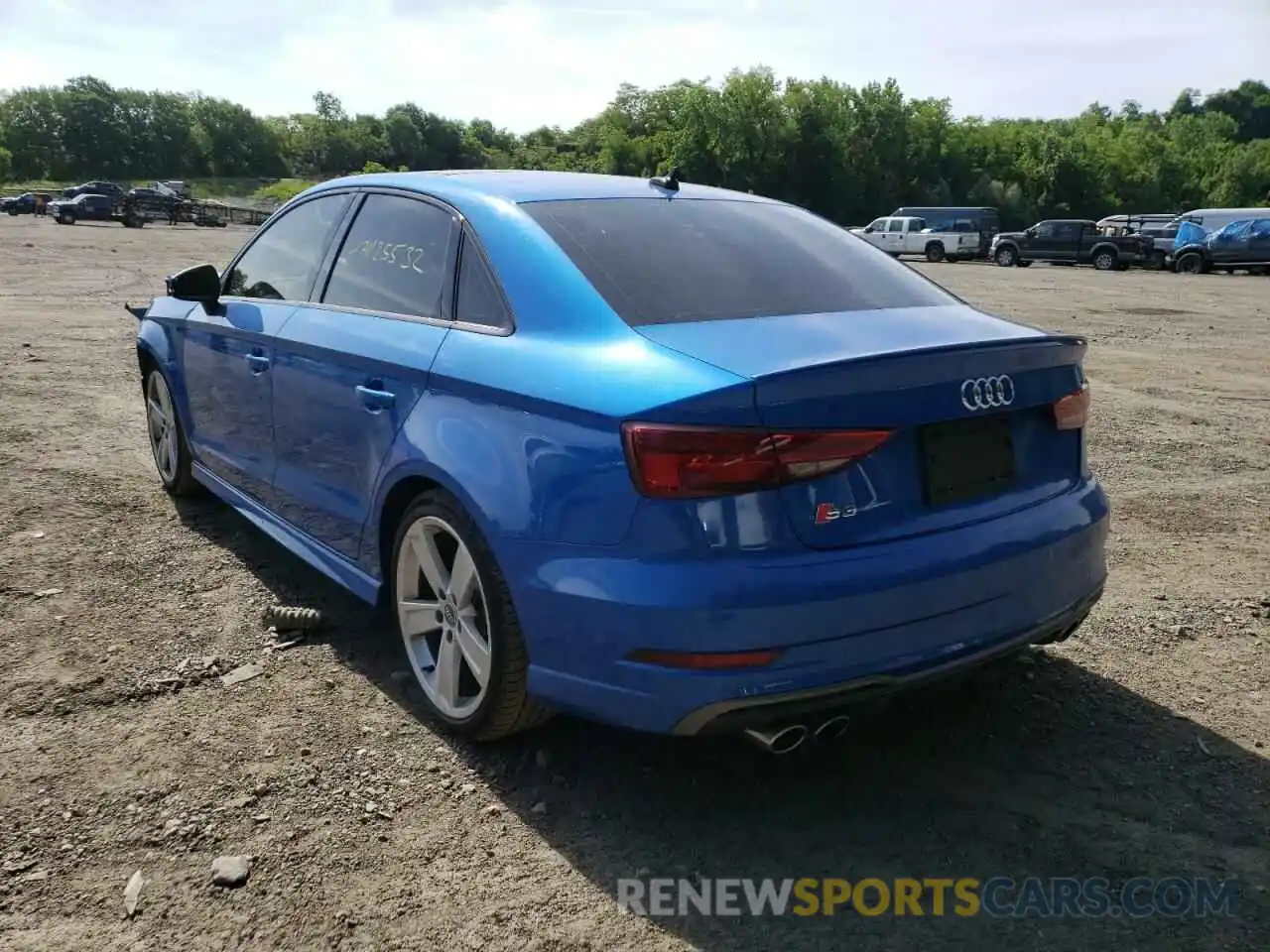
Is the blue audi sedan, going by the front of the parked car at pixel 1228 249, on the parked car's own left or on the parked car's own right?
on the parked car's own left

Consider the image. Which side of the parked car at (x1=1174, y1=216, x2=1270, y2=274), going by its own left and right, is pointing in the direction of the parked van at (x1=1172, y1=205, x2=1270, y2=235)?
right

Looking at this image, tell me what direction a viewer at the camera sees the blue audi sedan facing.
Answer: facing away from the viewer and to the left of the viewer

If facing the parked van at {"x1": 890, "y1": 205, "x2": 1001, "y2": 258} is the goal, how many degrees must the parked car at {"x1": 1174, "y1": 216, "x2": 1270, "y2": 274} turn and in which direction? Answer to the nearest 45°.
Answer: approximately 45° to its right

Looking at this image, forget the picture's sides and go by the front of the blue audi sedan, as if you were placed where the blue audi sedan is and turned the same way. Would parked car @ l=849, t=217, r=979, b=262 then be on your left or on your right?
on your right

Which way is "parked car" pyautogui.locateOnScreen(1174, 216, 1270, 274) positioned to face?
to the viewer's left

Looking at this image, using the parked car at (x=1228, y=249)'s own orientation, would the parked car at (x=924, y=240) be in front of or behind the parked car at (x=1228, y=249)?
in front
